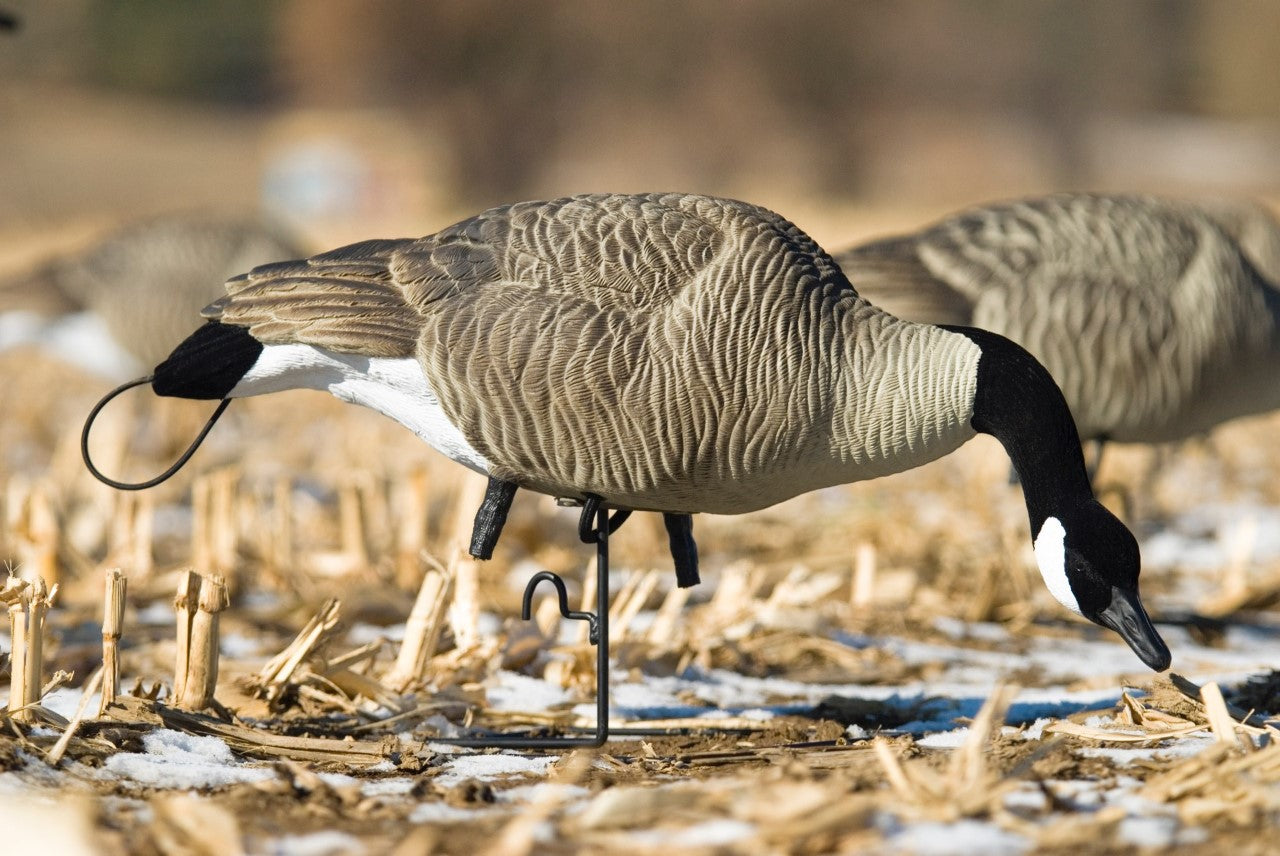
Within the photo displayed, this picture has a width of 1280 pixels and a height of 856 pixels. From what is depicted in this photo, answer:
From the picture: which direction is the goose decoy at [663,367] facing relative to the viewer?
to the viewer's right

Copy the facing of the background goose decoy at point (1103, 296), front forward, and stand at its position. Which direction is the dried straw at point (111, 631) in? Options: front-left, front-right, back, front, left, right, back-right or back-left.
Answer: back-right

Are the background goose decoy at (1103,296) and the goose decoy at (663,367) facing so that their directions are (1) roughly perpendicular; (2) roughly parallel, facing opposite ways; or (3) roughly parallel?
roughly parallel

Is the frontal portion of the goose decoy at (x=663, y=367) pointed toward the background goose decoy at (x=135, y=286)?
no

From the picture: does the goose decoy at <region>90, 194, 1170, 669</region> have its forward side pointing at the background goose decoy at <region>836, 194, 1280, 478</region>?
no

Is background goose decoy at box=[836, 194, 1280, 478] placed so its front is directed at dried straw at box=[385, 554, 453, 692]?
no

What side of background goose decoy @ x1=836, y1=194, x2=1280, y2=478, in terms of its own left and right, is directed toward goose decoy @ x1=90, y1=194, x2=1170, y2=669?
right

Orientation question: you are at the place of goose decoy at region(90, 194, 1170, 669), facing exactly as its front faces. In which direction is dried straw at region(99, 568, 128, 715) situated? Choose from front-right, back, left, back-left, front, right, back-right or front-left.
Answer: back

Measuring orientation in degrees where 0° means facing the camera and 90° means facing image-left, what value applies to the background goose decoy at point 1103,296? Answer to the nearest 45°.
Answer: approximately 270°

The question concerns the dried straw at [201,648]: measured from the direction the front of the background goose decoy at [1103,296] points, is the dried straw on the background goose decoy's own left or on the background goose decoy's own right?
on the background goose decoy's own right

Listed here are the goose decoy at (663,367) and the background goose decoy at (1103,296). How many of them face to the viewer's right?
2

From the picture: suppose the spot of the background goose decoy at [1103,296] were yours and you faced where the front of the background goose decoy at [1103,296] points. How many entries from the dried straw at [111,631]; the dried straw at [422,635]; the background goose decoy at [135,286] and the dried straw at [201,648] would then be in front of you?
0

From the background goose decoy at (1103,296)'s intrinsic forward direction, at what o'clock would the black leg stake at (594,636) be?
The black leg stake is roughly at 4 o'clock from the background goose decoy.
